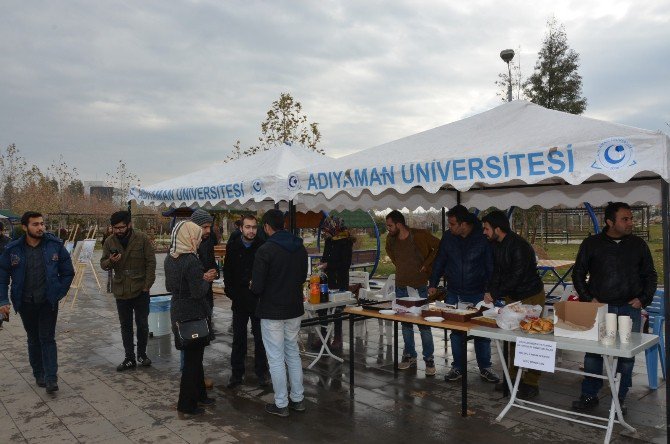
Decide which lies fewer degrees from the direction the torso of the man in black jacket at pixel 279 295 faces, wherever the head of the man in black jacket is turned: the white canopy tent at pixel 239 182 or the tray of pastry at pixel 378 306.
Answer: the white canopy tent

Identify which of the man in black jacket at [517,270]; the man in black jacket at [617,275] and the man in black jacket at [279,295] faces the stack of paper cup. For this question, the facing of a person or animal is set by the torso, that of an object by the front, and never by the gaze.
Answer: the man in black jacket at [617,275]

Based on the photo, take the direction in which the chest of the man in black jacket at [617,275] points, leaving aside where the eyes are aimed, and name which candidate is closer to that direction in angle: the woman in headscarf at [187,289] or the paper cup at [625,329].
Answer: the paper cup

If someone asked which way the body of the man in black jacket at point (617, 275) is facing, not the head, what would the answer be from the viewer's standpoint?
toward the camera

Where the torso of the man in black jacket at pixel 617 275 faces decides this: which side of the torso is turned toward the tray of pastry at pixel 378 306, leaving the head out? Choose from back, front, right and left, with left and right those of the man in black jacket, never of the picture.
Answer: right

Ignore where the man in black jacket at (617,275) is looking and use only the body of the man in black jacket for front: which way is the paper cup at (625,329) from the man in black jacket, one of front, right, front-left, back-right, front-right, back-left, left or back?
front

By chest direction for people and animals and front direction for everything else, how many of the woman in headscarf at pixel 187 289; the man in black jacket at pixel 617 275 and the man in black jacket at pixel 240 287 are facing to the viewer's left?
0

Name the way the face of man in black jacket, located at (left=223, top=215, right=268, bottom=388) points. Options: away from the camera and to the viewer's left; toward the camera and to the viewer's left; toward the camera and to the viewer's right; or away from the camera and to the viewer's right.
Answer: toward the camera and to the viewer's right

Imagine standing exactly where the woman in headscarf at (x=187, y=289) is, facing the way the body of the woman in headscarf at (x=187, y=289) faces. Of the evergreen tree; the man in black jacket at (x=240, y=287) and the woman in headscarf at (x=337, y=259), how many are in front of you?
3

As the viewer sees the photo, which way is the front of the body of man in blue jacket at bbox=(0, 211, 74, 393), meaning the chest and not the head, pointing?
toward the camera

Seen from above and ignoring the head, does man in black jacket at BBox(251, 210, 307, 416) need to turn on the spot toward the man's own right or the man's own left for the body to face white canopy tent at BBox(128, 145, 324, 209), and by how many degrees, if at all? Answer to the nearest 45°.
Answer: approximately 45° to the man's own right

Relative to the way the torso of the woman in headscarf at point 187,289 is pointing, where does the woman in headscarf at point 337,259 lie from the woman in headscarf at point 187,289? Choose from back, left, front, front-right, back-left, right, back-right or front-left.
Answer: front

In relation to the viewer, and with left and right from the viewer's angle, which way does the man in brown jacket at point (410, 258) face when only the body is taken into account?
facing the viewer and to the left of the viewer

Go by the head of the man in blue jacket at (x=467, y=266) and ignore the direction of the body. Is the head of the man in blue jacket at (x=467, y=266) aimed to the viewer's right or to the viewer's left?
to the viewer's left

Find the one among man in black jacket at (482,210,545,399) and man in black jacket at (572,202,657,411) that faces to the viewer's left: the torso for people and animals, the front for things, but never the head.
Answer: man in black jacket at (482,210,545,399)
